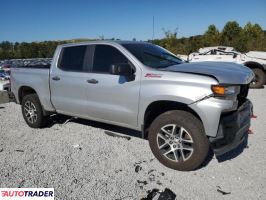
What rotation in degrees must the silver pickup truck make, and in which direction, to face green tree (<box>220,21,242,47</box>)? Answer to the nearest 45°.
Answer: approximately 135° to its left

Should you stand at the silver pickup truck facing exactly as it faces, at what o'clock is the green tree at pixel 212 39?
The green tree is roughly at 8 o'clock from the silver pickup truck.

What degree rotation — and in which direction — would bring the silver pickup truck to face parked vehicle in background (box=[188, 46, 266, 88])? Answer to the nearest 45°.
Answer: approximately 90° to its left

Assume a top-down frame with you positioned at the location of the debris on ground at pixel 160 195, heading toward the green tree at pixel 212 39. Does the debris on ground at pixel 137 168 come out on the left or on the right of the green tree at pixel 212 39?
left

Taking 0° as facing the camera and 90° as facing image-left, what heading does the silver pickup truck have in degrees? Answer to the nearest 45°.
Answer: approximately 315°
